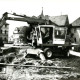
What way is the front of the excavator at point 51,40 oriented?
to the viewer's left
